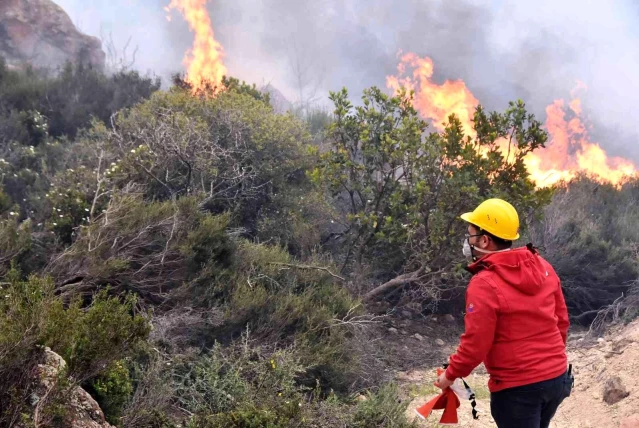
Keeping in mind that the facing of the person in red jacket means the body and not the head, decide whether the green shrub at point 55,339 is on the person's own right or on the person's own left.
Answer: on the person's own left

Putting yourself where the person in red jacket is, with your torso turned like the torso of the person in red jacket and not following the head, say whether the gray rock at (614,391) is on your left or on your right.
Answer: on your right

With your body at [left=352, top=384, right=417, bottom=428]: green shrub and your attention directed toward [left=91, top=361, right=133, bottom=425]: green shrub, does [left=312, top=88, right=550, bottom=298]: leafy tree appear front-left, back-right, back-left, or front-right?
back-right

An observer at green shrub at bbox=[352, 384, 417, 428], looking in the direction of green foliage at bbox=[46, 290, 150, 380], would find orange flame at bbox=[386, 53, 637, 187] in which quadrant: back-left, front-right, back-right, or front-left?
back-right

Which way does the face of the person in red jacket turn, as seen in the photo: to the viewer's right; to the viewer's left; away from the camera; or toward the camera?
to the viewer's left

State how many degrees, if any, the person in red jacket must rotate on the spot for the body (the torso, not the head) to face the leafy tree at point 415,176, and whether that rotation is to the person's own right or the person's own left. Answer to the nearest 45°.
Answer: approximately 45° to the person's own right

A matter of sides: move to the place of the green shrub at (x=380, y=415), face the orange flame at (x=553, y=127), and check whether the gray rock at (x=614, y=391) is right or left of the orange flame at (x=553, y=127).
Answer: right

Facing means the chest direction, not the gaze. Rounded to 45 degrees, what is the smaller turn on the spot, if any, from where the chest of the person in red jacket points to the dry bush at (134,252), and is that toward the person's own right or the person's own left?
0° — they already face it

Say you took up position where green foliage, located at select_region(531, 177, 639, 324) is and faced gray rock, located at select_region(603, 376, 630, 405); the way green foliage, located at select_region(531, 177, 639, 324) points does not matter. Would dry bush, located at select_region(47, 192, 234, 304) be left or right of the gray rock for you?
right

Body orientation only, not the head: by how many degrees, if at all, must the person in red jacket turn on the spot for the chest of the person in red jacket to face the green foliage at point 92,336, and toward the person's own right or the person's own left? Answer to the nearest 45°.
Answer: approximately 45° to the person's own left

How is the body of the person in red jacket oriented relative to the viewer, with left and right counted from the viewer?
facing away from the viewer and to the left of the viewer
